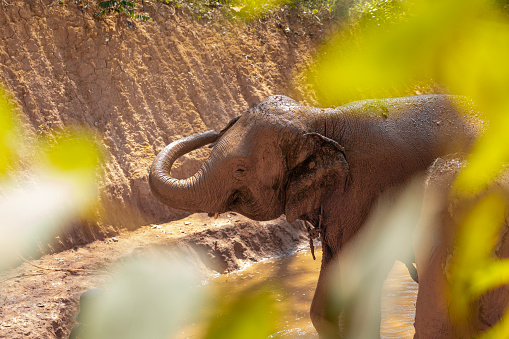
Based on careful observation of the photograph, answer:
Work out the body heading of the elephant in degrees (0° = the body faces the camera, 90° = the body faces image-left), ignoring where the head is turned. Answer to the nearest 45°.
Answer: approximately 90°

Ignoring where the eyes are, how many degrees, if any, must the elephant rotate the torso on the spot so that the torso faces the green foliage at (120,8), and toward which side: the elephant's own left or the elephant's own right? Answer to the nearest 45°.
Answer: approximately 90° to the elephant's own right

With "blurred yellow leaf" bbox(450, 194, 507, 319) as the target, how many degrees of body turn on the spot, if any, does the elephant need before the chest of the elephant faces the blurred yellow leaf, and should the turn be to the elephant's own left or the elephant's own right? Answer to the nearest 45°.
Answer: approximately 90° to the elephant's own left

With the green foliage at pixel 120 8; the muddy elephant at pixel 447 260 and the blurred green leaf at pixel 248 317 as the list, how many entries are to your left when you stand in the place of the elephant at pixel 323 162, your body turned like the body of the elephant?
1

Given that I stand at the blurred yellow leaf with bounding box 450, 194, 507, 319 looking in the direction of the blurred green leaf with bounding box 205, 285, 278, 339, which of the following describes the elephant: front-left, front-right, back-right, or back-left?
front-right
